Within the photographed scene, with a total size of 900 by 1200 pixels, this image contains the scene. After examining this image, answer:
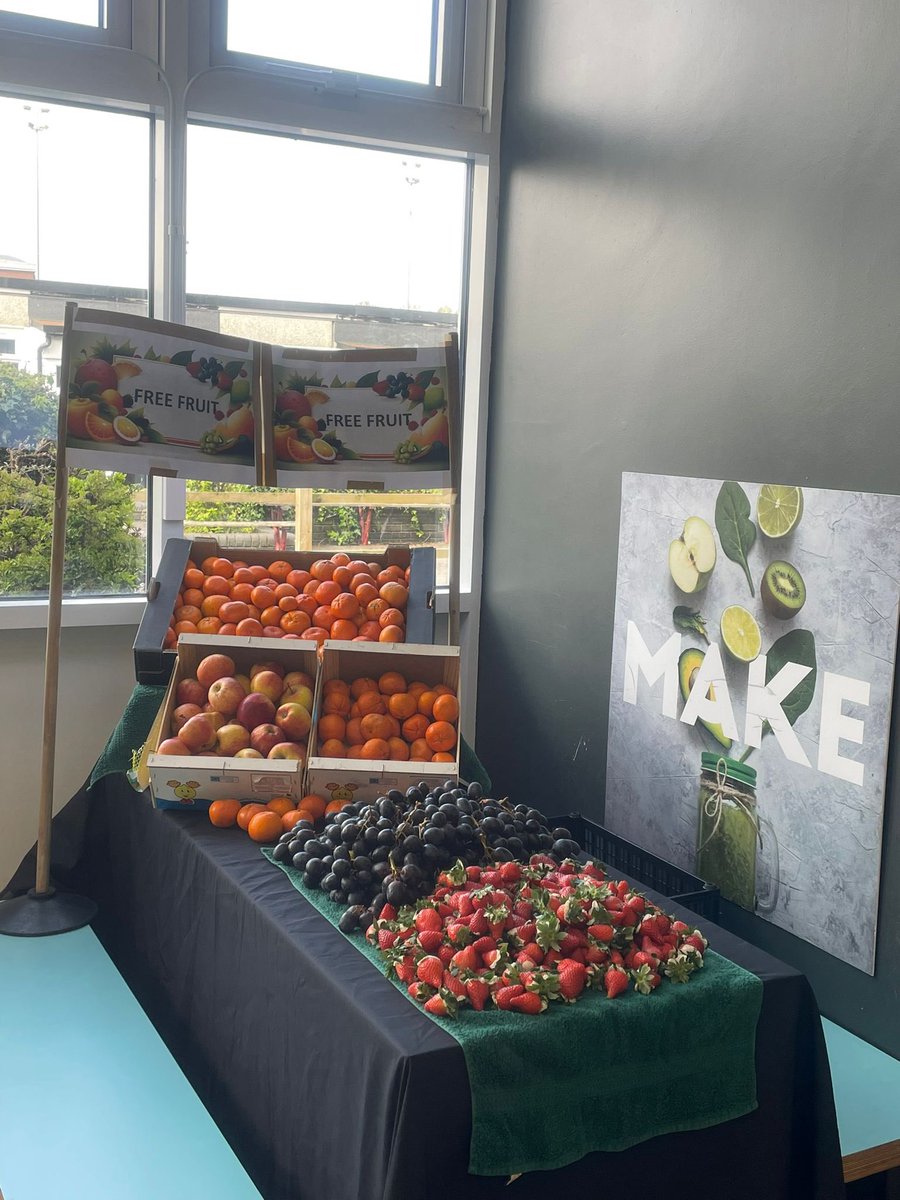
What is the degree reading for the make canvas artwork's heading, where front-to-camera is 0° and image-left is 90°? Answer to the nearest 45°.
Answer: approximately 45°

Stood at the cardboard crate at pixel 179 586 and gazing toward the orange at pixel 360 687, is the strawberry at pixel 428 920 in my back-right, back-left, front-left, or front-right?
front-right

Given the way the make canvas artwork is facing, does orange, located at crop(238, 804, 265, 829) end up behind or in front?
in front

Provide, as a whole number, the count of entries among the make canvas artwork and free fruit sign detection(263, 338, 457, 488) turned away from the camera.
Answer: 0

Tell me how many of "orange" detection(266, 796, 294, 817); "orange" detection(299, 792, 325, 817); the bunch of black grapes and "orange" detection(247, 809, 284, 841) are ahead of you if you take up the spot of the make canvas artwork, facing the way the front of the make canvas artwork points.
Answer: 4

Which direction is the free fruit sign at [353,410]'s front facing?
toward the camera

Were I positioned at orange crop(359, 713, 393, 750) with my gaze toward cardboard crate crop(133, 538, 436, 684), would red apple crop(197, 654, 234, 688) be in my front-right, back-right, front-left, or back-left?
front-left

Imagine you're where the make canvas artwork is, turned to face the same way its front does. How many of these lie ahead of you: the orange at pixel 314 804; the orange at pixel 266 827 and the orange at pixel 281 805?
3

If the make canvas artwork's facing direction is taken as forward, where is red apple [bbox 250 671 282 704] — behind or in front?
in front

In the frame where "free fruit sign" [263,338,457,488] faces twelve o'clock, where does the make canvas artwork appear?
The make canvas artwork is roughly at 10 o'clock from the free fruit sign.

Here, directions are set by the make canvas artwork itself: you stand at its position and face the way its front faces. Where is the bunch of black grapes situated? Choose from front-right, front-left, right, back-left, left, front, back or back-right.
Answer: front

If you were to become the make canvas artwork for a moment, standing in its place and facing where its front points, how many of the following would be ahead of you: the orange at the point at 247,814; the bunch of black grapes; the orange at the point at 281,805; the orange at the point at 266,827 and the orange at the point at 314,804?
5

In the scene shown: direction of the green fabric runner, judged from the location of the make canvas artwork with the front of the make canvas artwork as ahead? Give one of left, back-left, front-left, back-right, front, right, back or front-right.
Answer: front-left
